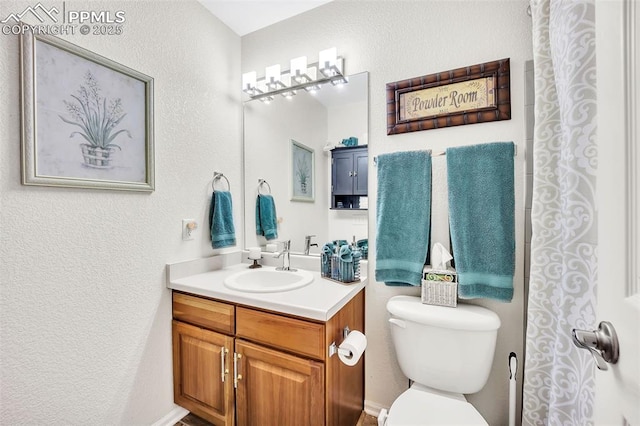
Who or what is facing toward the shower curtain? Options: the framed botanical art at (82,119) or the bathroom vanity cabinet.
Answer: the framed botanical art

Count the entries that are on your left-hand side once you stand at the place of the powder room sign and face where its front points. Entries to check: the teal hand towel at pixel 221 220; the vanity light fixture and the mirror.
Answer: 0

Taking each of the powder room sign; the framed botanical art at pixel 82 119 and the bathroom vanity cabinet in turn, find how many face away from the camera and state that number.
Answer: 0

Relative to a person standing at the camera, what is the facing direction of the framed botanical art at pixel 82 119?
facing the viewer and to the right of the viewer

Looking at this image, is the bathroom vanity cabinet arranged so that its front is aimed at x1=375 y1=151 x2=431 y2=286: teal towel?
no

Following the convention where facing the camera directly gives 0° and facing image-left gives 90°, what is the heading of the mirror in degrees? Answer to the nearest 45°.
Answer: approximately 45°

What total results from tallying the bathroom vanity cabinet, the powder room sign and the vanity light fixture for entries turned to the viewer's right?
0

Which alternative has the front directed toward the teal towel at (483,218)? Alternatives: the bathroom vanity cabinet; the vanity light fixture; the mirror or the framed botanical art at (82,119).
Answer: the framed botanical art

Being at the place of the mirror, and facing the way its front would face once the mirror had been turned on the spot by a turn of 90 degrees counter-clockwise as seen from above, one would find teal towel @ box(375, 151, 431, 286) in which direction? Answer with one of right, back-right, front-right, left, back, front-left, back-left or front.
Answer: front

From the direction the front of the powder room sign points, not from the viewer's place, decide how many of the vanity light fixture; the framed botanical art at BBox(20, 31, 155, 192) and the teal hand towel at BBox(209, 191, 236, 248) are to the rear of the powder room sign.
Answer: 0

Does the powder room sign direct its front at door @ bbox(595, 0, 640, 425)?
no

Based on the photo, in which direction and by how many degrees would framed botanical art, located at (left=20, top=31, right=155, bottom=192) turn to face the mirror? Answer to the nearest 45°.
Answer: approximately 45° to its left

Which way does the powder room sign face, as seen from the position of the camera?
facing the viewer and to the left of the viewer

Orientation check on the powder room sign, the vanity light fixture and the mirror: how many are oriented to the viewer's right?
0

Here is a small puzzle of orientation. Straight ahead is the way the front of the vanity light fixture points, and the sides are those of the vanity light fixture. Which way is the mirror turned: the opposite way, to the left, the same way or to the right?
the same way

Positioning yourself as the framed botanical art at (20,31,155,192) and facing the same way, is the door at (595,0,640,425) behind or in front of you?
in front

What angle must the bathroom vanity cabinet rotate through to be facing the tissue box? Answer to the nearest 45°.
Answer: approximately 135° to its left
